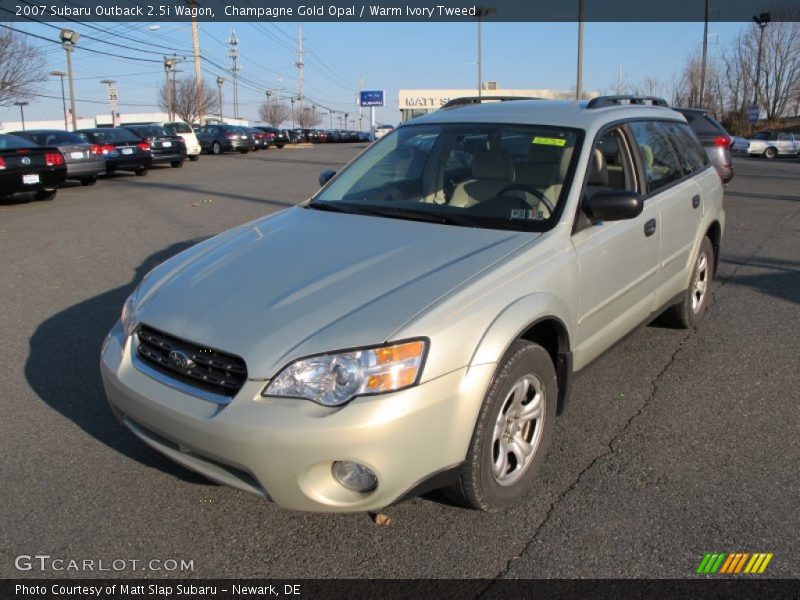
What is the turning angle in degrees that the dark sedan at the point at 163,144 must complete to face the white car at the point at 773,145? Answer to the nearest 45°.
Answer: approximately 135° to its right

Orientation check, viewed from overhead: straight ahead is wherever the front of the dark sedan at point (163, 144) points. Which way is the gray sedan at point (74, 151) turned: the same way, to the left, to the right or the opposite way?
the same way

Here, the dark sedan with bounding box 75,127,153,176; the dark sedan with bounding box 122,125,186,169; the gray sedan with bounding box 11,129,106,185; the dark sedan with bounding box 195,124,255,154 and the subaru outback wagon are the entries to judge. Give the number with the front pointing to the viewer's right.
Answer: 0

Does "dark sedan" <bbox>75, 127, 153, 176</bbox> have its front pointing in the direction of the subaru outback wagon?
no

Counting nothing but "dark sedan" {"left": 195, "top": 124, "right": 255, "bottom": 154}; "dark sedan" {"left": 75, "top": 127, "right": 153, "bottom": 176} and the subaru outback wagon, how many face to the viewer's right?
0

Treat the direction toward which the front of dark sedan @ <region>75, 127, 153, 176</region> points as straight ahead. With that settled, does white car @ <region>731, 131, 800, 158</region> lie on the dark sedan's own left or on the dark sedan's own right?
on the dark sedan's own right

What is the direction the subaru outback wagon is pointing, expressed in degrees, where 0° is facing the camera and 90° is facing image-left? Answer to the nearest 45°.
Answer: approximately 45°

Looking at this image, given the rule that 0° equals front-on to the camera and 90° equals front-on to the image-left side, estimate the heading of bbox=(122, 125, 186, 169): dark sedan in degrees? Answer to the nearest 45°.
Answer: approximately 135°

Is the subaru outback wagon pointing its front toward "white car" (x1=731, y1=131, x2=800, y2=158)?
no
